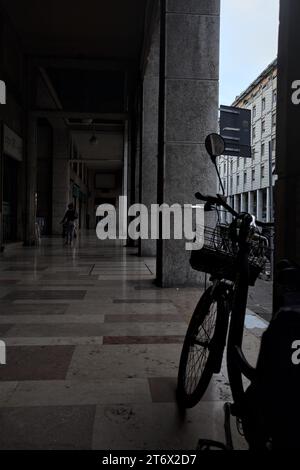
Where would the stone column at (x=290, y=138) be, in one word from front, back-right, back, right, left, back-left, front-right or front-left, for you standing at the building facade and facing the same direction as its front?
front-left

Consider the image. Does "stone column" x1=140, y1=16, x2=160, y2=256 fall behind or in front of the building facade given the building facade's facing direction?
in front

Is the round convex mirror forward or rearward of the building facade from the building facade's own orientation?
forward

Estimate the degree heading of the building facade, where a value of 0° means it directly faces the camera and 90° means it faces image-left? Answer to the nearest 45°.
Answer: approximately 45°

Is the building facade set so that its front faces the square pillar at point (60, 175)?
yes

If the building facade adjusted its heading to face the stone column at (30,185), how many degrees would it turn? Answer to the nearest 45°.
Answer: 0° — it already faces it
